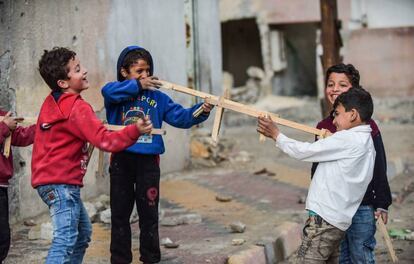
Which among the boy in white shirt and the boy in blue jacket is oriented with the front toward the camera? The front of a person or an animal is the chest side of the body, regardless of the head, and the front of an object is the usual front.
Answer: the boy in blue jacket

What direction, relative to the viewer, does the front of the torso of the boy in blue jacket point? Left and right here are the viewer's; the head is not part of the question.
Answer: facing the viewer

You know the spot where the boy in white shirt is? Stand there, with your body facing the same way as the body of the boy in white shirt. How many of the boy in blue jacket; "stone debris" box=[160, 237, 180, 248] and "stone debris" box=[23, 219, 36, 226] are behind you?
0

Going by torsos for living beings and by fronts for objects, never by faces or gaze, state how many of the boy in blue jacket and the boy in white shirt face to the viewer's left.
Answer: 1

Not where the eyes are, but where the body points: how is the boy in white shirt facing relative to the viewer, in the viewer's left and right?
facing to the left of the viewer

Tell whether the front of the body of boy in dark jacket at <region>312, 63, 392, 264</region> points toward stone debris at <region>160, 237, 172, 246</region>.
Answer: no

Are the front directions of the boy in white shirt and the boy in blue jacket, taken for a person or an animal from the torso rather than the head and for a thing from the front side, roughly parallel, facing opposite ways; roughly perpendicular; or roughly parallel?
roughly perpendicular

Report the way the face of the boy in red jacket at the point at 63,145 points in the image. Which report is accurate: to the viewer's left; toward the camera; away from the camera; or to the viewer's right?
to the viewer's right

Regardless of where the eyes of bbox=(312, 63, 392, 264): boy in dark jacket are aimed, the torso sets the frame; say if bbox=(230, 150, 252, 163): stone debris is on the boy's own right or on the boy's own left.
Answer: on the boy's own right

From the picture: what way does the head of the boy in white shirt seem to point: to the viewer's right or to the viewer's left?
to the viewer's left

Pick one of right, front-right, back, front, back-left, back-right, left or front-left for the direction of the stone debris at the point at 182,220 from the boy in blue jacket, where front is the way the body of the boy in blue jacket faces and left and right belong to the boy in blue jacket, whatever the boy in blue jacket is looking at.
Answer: back

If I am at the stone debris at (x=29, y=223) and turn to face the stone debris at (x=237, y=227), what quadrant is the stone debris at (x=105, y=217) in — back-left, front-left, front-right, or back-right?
front-left

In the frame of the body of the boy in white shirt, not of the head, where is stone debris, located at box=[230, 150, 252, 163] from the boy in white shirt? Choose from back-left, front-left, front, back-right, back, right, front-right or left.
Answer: right

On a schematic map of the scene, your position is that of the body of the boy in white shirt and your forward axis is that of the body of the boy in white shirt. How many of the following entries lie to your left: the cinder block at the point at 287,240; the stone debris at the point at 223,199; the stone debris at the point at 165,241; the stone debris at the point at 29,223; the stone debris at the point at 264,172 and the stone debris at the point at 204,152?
0

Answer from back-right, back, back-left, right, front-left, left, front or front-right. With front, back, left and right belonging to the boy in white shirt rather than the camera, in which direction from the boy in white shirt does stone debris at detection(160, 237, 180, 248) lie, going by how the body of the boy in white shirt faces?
front-right

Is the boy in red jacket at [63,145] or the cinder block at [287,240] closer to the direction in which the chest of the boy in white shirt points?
the boy in red jacket

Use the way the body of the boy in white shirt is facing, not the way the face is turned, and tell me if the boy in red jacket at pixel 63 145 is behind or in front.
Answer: in front

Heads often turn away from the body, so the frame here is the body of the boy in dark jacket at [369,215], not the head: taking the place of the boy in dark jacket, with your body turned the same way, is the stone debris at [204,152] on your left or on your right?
on your right
